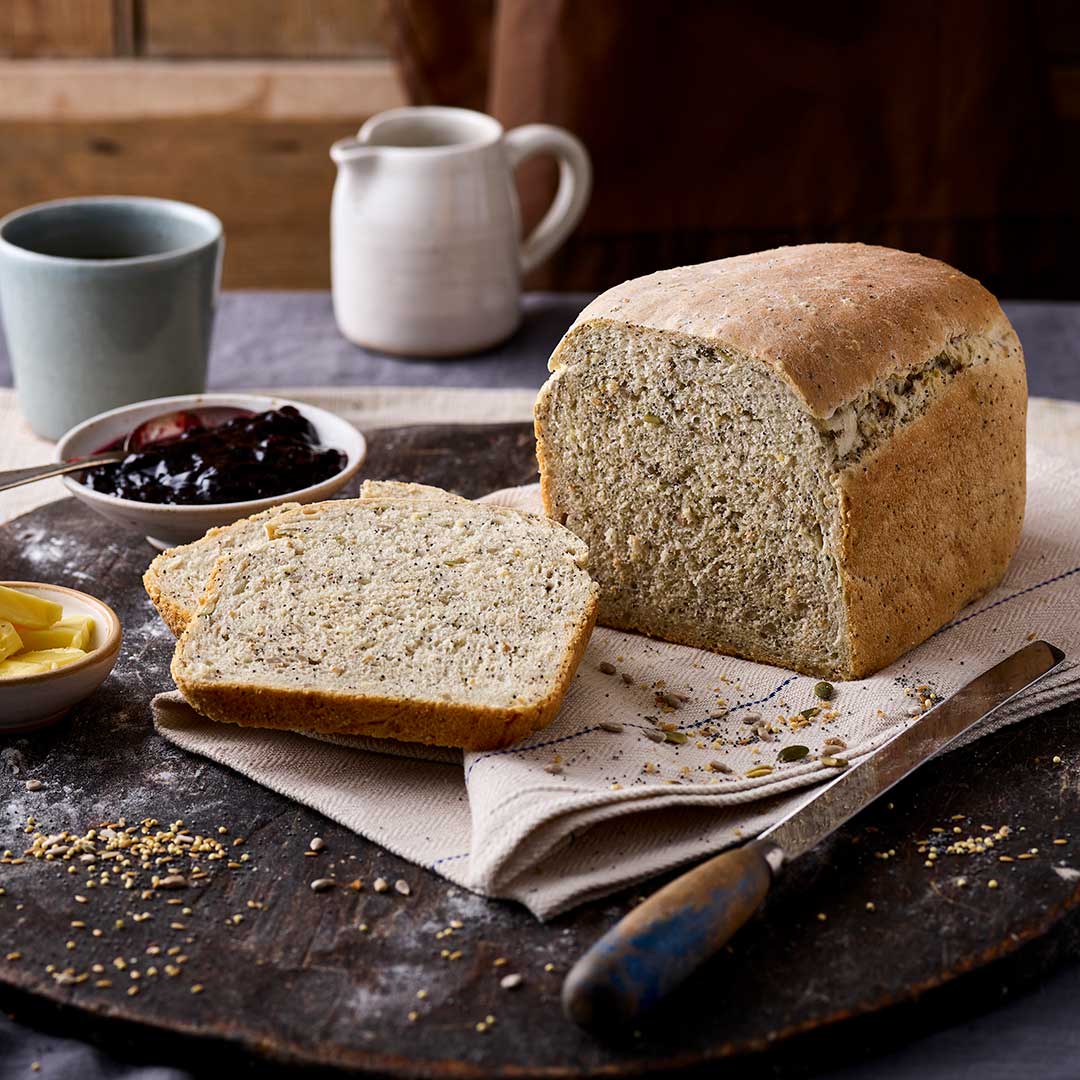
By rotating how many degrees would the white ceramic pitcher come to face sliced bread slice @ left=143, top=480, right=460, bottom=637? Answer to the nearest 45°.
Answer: approximately 45° to its left

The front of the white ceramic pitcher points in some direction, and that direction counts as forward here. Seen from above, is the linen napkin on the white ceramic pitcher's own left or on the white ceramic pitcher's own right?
on the white ceramic pitcher's own left

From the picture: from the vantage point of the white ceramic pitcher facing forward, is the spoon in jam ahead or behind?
ahead

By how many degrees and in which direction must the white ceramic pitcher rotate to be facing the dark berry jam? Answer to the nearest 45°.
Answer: approximately 45° to its left

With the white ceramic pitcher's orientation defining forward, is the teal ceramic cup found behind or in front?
in front

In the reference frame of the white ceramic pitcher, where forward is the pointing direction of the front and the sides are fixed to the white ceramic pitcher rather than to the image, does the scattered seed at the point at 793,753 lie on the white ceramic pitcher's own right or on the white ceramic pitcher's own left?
on the white ceramic pitcher's own left

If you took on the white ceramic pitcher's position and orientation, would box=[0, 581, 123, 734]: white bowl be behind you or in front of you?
in front

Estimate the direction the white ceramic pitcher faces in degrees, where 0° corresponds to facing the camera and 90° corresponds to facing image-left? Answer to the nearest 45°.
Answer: approximately 45°

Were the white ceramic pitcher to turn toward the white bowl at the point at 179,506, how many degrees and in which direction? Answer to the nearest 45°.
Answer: approximately 45° to its left
